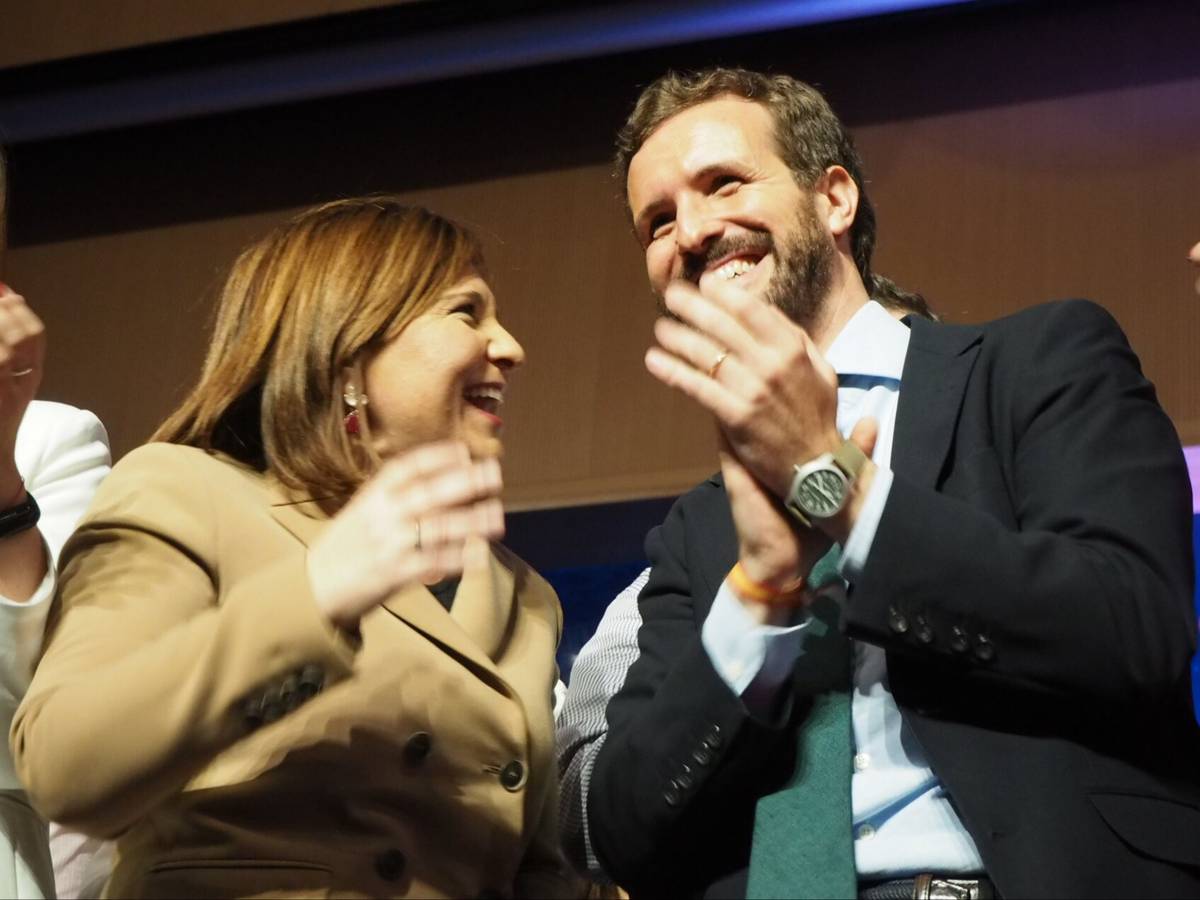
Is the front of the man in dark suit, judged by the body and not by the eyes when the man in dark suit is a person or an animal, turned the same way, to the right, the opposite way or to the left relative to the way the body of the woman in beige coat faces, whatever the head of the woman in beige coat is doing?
to the right

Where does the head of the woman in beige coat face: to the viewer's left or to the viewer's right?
to the viewer's right

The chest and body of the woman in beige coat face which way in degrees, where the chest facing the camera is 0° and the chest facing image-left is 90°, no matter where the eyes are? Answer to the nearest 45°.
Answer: approximately 315°

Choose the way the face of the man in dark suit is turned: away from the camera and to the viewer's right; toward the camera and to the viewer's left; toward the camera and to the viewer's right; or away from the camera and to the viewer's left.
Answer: toward the camera and to the viewer's left

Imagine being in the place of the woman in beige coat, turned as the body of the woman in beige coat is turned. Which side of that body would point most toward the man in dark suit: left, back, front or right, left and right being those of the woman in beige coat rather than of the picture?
front

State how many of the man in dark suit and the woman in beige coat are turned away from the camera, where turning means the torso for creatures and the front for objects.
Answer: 0

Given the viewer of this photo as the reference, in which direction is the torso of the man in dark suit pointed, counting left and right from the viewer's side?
facing the viewer and to the left of the viewer

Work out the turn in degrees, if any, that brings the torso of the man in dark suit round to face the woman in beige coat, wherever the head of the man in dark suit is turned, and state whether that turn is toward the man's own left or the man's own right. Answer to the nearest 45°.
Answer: approximately 45° to the man's own right
